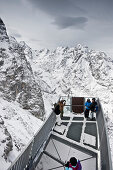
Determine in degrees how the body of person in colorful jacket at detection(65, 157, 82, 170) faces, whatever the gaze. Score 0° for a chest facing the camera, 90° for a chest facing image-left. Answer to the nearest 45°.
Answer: approximately 180°

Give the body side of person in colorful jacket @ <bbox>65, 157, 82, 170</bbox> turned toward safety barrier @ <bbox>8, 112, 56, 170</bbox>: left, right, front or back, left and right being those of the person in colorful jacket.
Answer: left
